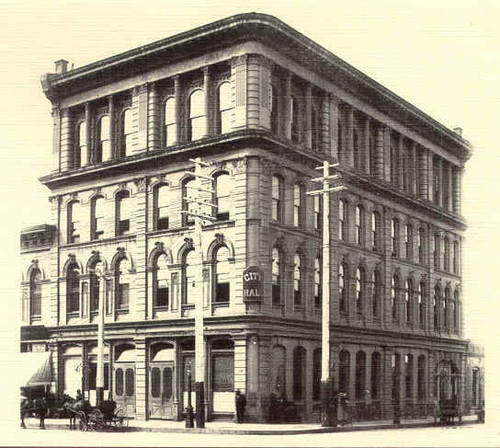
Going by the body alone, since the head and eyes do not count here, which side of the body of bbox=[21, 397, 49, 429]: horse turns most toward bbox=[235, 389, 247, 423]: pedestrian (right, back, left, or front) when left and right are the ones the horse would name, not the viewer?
back

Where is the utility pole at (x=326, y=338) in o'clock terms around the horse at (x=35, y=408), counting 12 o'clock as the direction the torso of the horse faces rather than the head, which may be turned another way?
The utility pole is roughly at 7 o'clock from the horse.

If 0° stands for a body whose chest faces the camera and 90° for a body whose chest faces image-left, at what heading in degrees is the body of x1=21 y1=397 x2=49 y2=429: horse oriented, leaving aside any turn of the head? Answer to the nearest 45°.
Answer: approximately 90°

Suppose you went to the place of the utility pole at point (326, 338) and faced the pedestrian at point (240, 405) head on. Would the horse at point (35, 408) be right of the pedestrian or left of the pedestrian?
left
